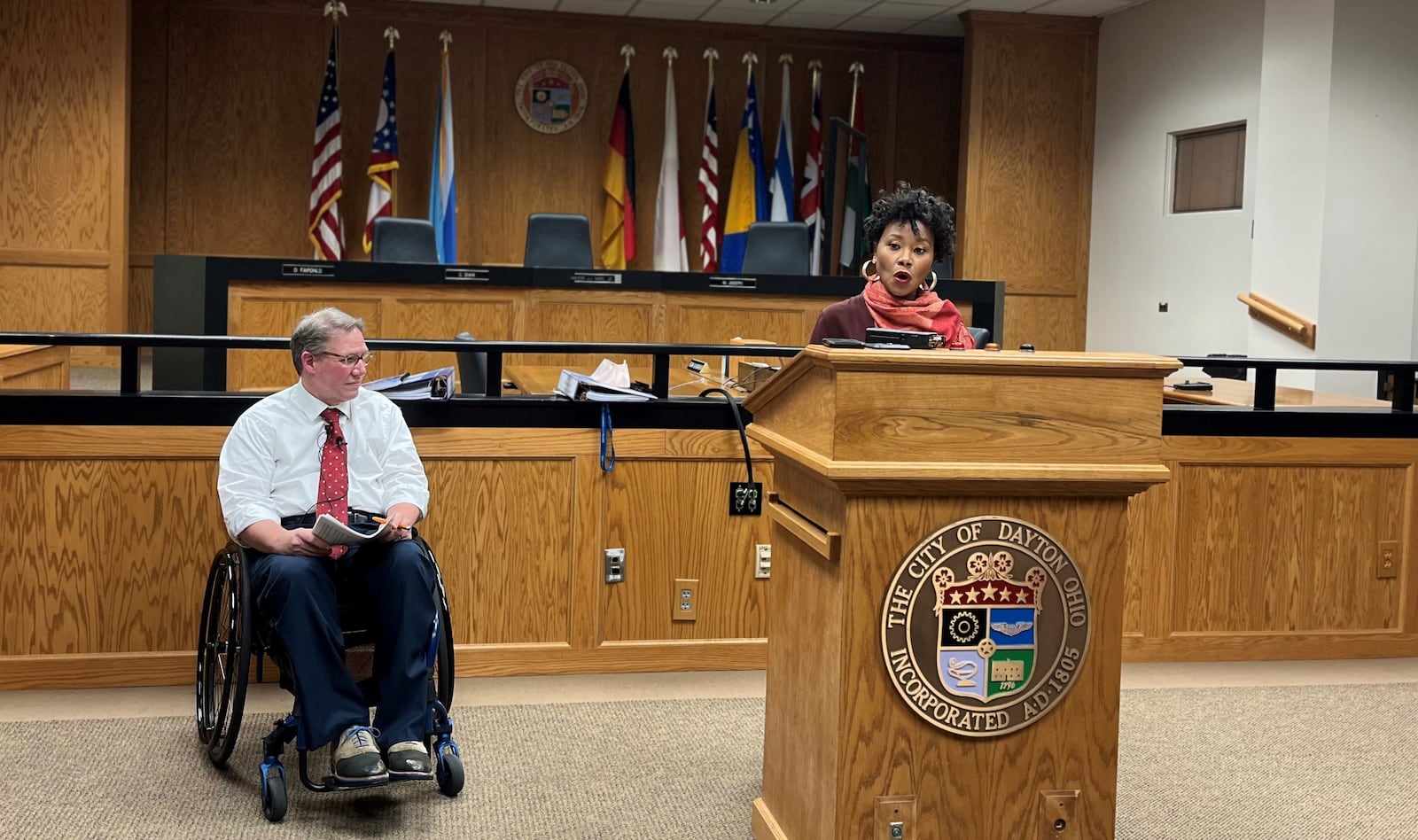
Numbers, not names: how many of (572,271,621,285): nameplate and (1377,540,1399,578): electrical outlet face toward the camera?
2

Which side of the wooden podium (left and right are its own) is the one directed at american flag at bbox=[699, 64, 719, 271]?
back

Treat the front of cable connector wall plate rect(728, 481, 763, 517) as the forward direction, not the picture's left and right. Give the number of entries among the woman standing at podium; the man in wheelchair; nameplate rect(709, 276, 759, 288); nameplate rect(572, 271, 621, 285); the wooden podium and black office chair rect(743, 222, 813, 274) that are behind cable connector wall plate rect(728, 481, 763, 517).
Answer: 3

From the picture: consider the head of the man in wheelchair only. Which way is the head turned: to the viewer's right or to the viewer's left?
to the viewer's right

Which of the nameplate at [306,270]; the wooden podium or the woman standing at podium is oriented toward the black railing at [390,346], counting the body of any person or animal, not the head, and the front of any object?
the nameplate

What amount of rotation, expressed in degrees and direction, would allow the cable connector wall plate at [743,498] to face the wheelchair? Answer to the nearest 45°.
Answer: approximately 45° to its right

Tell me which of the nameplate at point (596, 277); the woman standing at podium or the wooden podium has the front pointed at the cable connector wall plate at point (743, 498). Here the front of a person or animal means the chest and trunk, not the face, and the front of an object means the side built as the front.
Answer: the nameplate

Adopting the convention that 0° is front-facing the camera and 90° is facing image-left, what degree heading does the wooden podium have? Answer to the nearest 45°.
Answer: approximately 0°

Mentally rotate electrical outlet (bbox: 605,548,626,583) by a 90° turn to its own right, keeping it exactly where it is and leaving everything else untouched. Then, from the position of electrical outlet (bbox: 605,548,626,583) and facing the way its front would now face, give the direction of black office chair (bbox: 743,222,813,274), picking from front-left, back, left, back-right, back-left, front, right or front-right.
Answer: right

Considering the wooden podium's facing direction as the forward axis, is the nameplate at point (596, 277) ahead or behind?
behind
